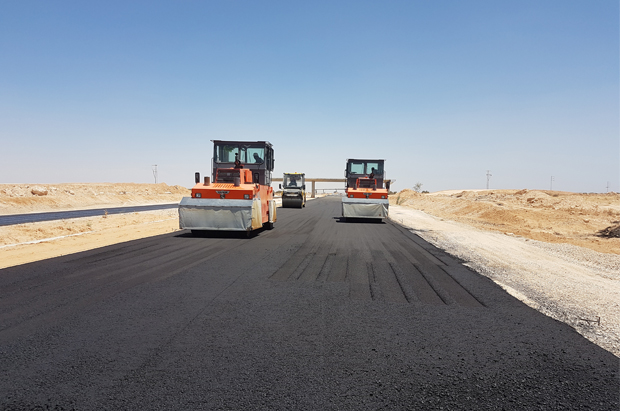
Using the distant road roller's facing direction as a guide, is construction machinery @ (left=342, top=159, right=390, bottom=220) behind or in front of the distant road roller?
in front

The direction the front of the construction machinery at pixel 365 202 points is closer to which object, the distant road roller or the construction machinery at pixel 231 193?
the construction machinery

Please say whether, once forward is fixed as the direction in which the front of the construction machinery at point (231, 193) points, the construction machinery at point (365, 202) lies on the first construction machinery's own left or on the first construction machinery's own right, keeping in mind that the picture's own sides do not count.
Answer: on the first construction machinery's own left

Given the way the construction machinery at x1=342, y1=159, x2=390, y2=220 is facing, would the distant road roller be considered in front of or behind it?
behind

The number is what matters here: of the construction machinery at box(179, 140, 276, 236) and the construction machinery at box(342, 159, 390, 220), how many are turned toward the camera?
2

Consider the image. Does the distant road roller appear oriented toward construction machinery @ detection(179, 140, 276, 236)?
yes

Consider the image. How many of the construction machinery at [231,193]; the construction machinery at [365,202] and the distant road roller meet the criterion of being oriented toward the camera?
3

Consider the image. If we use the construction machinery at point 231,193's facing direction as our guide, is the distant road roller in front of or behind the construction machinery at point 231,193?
behind

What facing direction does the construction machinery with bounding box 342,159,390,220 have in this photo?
toward the camera
